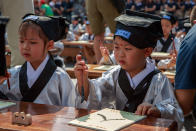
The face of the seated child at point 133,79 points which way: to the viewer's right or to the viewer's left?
to the viewer's left

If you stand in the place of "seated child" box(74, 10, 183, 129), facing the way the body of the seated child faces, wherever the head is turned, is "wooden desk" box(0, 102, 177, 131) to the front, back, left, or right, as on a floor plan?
front

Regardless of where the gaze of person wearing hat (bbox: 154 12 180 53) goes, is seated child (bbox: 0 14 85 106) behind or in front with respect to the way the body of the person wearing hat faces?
in front

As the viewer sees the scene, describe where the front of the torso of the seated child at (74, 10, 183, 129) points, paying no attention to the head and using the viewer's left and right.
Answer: facing the viewer and to the left of the viewer

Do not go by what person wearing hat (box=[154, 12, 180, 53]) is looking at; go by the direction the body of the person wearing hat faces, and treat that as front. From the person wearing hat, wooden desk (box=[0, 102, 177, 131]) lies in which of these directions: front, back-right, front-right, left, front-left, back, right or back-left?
front-left

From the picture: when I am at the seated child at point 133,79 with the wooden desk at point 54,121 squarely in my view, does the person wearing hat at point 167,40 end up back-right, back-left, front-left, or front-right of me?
back-right

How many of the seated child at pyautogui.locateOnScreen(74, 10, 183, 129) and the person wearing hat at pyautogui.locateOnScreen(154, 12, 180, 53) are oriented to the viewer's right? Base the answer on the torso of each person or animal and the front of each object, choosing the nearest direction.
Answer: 0

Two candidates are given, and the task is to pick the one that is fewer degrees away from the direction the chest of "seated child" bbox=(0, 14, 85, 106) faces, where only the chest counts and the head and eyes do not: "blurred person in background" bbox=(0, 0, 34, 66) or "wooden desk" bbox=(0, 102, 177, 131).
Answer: the wooden desk
